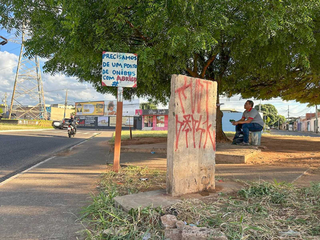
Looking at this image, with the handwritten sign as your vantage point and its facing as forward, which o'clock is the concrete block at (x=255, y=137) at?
The concrete block is roughly at 8 o'clock from the handwritten sign.

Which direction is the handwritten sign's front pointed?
toward the camera

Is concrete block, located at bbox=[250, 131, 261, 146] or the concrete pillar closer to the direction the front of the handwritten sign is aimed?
the concrete pillar

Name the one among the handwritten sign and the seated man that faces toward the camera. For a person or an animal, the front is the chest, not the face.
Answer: the handwritten sign

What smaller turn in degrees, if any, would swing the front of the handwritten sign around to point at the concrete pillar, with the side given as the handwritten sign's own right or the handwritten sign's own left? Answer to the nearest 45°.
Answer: approximately 45° to the handwritten sign's own left

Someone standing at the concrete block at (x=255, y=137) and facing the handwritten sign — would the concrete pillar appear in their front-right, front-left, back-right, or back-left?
front-left

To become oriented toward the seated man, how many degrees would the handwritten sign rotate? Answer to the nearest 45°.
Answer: approximately 135° to its left

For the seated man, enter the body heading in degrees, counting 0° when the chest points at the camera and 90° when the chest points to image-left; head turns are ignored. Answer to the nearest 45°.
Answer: approximately 90°
